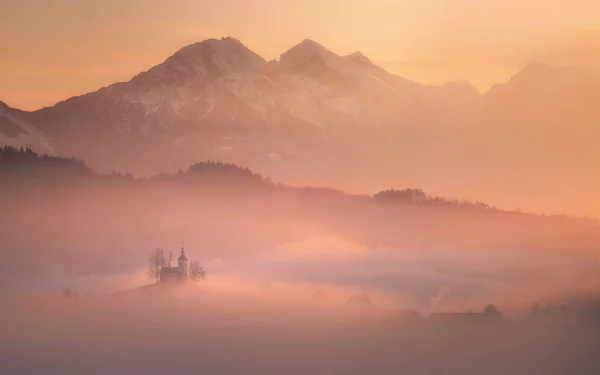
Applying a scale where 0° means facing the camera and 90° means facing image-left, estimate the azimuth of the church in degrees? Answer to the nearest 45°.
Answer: approximately 270°

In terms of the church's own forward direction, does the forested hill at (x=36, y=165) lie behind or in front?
behind
